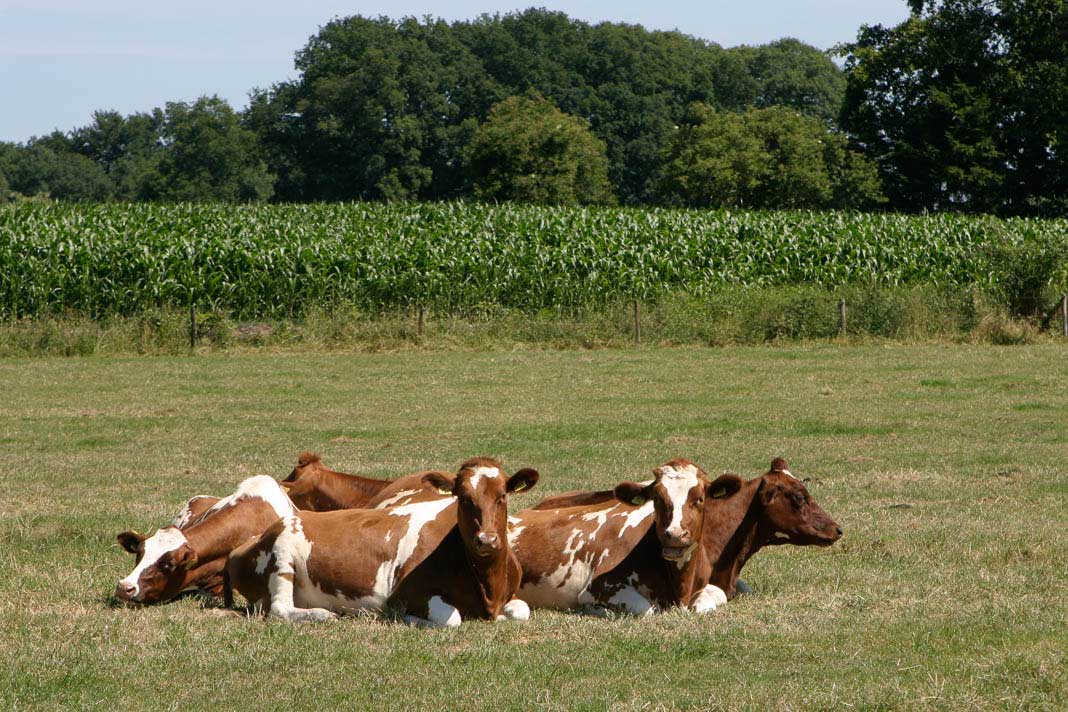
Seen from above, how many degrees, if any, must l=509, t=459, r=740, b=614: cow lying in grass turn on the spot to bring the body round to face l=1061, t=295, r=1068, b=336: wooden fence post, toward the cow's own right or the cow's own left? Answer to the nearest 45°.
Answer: approximately 90° to the cow's own left

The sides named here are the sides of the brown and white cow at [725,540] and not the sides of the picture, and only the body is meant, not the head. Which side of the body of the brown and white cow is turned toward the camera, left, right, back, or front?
right

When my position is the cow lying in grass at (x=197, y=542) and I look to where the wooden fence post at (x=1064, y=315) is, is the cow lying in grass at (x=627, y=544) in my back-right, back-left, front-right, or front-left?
front-right

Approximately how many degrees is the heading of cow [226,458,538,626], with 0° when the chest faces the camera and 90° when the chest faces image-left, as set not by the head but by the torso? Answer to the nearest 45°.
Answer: approximately 315°

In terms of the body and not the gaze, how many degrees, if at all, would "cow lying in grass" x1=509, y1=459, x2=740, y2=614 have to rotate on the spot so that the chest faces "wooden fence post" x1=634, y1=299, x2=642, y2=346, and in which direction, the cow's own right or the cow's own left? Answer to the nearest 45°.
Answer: approximately 135° to the cow's own left

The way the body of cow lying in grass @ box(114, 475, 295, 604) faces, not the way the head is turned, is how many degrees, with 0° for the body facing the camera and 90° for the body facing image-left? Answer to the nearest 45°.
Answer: approximately 45°

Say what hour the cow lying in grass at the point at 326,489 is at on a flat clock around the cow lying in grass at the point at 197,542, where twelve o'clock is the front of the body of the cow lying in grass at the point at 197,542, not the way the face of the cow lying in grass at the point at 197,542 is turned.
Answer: the cow lying in grass at the point at 326,489 is roughly at 6 o'clock from the cow lying in grass at the point at 197,542.

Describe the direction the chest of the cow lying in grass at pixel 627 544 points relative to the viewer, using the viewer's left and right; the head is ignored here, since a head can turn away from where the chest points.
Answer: facing the viewer and to the right of the viewer

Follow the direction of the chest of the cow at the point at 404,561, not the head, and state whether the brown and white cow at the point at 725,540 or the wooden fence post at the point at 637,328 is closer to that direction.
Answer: the brown and white cow

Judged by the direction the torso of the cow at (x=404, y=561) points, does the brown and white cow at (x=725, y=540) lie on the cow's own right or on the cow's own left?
on the cow's own left

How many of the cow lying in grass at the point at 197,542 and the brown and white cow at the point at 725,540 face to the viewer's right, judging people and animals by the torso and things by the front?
1

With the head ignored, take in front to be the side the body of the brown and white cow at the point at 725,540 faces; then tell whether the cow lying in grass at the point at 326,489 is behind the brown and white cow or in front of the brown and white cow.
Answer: behind

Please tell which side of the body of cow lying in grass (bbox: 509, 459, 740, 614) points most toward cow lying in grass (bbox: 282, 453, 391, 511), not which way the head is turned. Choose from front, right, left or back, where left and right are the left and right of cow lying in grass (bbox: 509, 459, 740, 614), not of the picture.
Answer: back

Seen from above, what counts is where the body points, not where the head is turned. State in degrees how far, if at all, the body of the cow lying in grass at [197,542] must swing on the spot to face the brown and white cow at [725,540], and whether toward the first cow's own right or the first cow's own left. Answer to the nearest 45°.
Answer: approximately 135° to the first cow's own left

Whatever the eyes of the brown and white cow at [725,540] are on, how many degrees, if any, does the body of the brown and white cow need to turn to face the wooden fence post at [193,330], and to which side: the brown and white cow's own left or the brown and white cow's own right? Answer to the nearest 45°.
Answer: approximately 135° to the brown and white cow's own left
